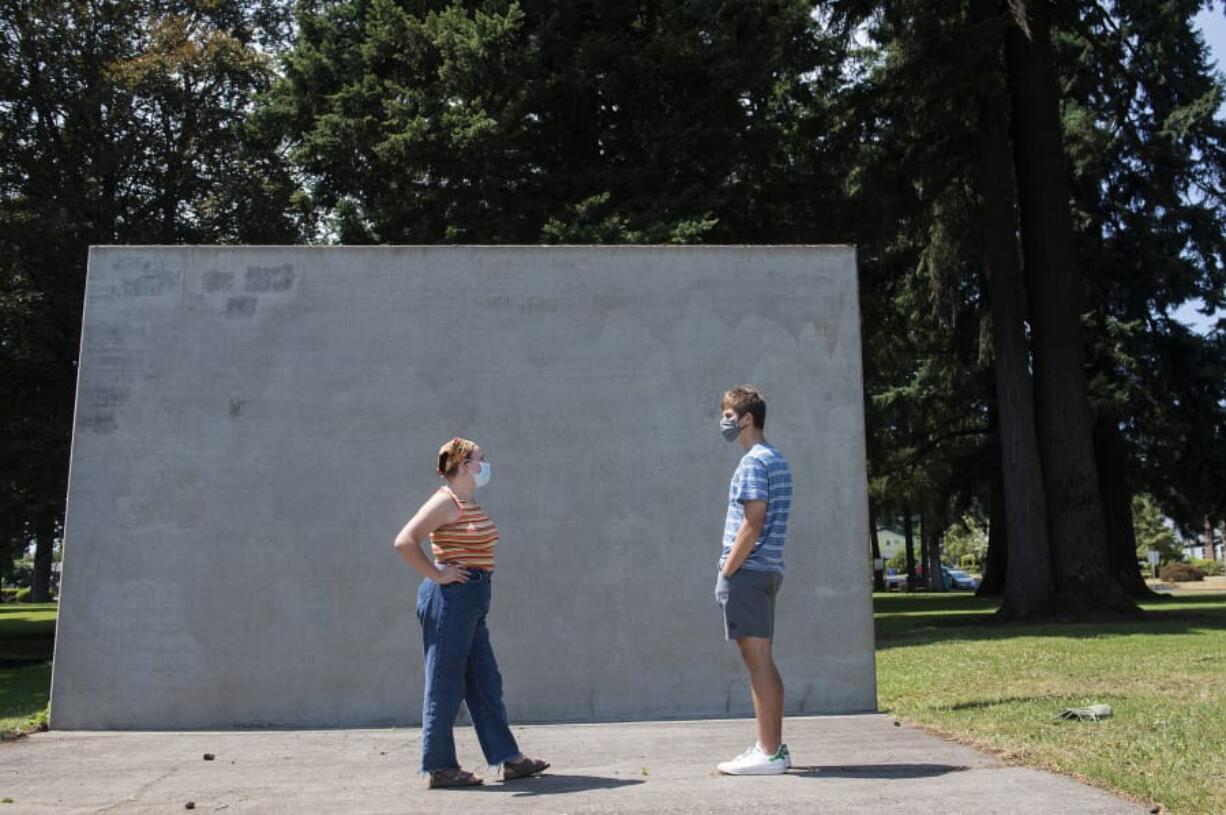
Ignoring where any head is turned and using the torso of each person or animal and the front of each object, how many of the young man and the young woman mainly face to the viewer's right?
1

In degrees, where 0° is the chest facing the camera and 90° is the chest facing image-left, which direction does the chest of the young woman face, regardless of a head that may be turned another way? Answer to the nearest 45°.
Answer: approximately 270°

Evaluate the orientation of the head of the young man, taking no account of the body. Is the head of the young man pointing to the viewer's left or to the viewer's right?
to the viewer's left

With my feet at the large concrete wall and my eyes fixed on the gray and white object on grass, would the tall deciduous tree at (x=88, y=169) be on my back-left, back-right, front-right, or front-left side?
back-left

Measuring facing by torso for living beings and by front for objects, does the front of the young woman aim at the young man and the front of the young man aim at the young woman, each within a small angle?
yes

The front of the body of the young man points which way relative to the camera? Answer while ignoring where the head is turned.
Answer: to the viewer's left

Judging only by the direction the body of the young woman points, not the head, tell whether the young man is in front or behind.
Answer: in front

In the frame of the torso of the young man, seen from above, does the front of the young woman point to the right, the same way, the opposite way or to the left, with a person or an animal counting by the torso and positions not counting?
the opposite way

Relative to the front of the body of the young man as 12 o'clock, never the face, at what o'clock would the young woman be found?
The young woman is roughly at 12 o'clock from the young man.

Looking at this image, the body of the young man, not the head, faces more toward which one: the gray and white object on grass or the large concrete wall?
the large concrete wall

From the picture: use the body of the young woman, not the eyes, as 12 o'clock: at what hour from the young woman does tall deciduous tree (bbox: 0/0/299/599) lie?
The tall deciduous tree is roughly at 8 o'clock from the young woman.

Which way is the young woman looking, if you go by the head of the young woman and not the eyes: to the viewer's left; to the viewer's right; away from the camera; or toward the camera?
to the viewer's right

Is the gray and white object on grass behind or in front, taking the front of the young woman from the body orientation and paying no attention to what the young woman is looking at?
in front
